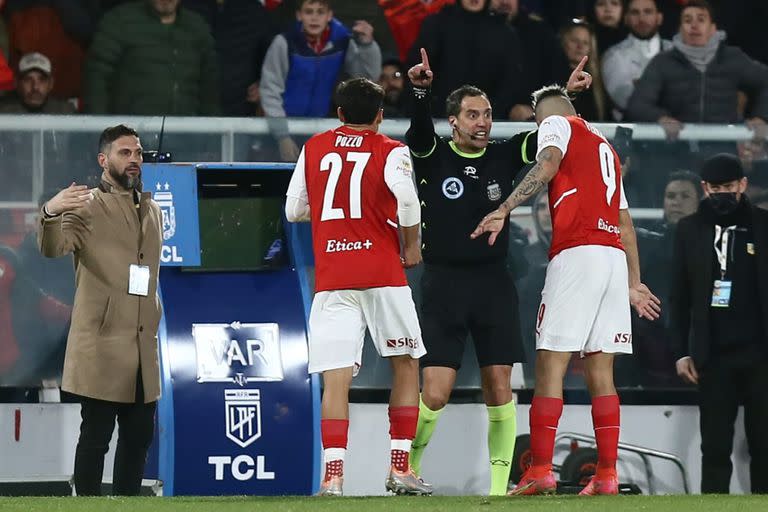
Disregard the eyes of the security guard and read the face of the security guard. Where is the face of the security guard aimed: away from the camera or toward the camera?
toward the camera

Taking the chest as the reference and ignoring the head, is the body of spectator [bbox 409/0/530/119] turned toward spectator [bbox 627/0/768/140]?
no

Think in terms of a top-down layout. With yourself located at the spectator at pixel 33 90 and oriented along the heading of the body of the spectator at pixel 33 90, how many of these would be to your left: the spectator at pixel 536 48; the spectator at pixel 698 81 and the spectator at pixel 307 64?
3

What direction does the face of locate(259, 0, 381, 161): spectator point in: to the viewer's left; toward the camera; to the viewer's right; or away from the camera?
toward the camera

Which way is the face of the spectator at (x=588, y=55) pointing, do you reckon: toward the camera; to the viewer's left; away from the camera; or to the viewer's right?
toward the camera

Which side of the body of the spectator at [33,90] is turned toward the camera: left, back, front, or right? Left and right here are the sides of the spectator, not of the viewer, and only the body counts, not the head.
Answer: front

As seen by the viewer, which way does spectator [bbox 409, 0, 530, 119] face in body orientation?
toward the camera

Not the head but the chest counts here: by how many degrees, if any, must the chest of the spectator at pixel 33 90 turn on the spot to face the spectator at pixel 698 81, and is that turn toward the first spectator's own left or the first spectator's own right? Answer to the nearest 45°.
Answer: approximately 90° to the first spectator's own left

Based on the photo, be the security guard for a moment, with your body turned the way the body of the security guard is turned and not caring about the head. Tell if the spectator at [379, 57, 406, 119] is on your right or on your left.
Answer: on your right

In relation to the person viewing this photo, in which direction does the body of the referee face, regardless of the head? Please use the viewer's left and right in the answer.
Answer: facing the viewer

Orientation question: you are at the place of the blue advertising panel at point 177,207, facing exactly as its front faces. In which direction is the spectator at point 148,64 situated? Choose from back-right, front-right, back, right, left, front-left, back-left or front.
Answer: back

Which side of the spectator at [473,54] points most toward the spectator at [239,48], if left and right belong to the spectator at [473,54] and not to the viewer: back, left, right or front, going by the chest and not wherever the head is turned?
right

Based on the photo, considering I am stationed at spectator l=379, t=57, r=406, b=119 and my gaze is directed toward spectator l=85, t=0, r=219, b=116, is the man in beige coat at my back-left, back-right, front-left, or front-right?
front-left

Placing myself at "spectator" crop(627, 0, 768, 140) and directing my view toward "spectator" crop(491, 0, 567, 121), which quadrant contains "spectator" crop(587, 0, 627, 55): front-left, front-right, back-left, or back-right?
front-right
